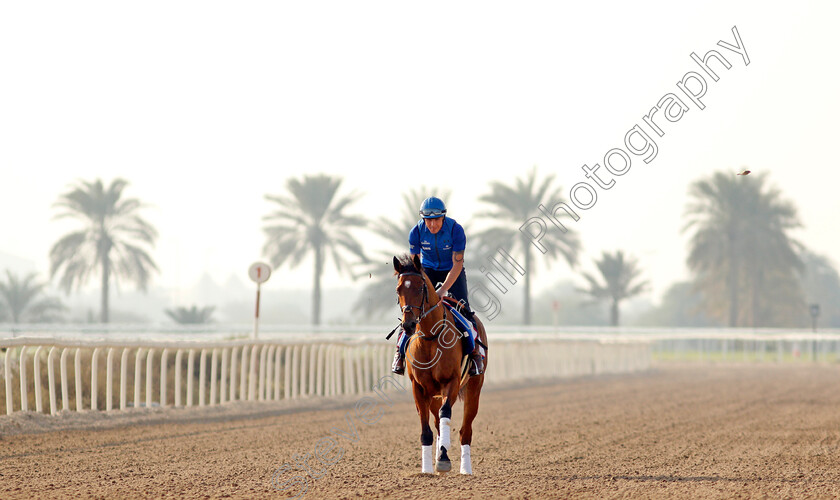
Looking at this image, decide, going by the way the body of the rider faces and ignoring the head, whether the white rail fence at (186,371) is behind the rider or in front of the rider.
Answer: behind

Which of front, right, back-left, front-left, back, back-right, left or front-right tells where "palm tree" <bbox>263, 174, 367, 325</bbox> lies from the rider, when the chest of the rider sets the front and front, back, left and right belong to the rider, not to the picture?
back

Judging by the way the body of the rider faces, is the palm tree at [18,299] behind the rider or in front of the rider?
behind

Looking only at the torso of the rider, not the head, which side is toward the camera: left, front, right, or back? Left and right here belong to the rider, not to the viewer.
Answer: front

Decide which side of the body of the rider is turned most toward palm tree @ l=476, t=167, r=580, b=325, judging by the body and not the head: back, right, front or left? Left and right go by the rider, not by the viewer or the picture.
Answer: back

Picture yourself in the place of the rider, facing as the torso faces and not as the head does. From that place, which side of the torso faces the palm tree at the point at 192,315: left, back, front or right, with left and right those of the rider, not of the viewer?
back
